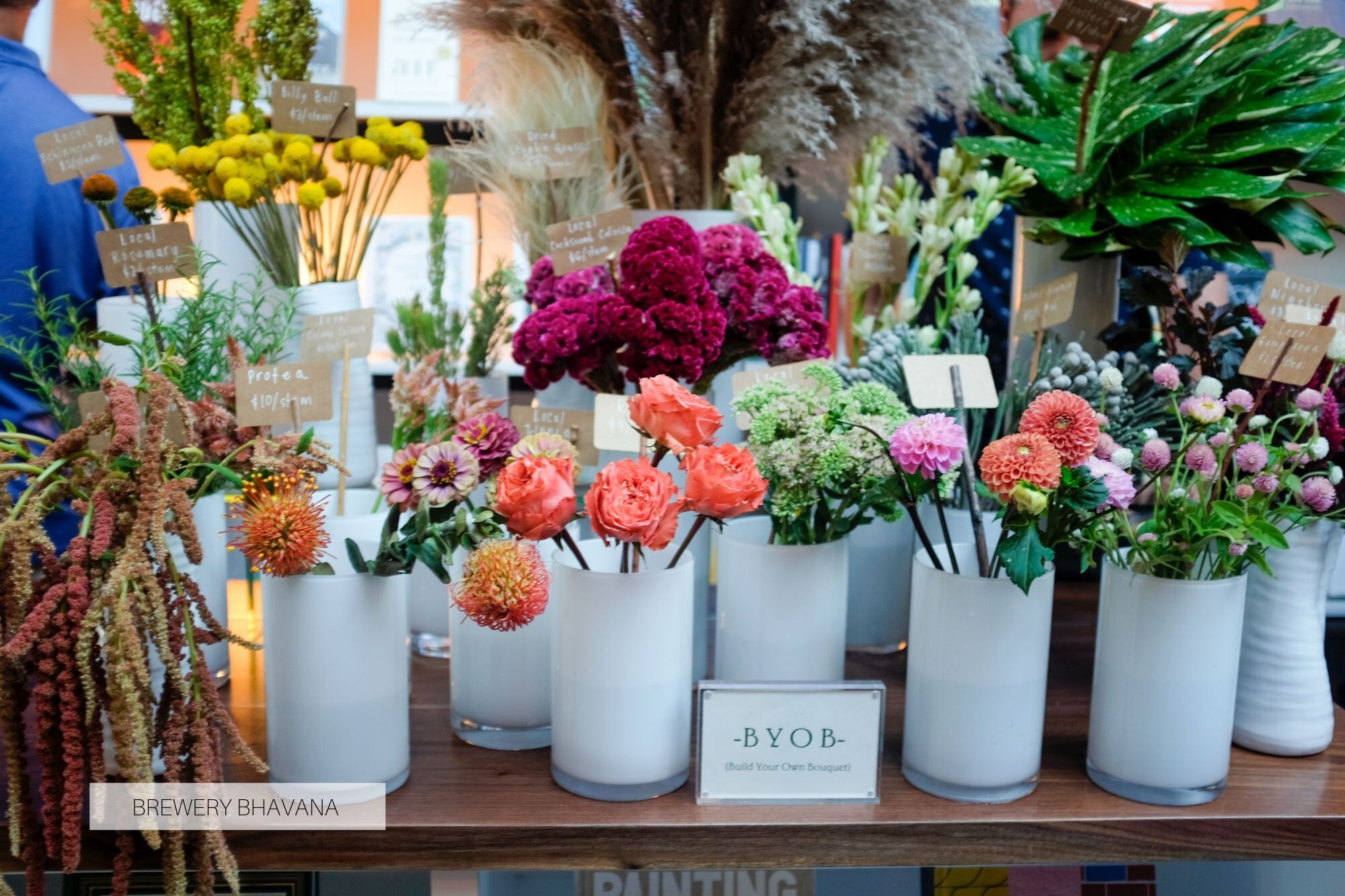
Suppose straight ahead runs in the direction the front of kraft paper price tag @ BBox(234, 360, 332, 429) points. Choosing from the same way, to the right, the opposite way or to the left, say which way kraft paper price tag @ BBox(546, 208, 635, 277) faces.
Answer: the same way

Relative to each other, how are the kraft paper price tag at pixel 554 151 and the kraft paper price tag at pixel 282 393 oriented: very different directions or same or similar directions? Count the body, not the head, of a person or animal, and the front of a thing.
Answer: same or similar directions

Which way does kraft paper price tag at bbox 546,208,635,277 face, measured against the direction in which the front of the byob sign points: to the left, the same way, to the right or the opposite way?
the same way

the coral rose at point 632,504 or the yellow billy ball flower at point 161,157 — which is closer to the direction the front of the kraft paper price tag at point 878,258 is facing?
the coral rose

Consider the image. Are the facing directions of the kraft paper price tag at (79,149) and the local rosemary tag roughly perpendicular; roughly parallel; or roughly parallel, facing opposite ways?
roughly parallel

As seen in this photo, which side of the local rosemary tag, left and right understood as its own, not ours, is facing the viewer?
front

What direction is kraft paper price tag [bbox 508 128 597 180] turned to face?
toward the camera

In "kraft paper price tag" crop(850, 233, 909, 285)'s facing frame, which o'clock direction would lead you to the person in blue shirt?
The person in blue shirt is roughly at 3 o'clock from the kraft paper price tag.

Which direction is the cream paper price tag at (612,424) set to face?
toward the camera

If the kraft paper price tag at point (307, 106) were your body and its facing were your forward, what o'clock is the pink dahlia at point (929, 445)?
The pink dahlia is roughly at 11 o'clock from the kraft paper price tag.

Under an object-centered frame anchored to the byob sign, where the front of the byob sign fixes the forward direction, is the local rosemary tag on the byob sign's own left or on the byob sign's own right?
on the byob sign's own right

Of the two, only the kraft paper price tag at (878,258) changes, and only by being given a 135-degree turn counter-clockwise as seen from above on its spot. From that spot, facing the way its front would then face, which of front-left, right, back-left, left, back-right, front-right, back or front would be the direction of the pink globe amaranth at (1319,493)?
right

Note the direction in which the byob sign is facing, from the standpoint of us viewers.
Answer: facing the viewer

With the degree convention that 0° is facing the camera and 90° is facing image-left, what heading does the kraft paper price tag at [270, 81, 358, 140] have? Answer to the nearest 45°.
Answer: approximately 0°

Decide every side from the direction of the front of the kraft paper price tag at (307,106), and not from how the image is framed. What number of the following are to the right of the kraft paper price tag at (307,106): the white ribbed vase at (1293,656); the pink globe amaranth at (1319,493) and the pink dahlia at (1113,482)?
0

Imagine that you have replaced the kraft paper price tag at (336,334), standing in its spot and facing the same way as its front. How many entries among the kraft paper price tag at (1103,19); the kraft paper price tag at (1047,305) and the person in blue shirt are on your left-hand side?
2
